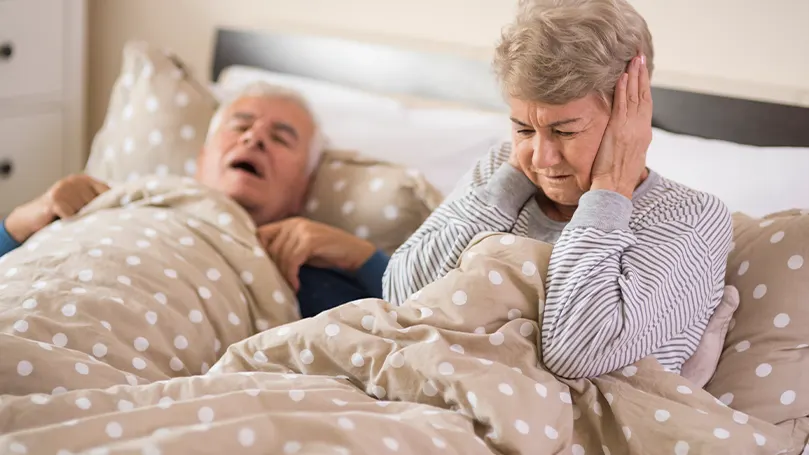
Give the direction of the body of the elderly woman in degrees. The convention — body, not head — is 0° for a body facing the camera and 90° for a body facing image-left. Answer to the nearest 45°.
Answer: approximately 45°

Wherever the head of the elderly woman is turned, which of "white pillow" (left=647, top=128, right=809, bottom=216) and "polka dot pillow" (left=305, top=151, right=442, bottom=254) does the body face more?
the polka dot pillow

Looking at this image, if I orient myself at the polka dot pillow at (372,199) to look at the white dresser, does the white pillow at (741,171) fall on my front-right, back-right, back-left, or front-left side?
back-right

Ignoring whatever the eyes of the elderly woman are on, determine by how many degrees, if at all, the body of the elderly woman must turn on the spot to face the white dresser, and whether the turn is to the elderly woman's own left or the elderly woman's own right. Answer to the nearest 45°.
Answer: approximately 90° to the elderly woman's own right

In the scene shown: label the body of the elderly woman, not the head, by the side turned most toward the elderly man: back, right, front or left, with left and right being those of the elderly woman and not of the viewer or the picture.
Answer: right

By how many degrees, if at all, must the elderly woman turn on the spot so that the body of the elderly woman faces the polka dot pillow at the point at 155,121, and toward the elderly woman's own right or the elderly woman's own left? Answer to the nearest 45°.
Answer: approximately 90° to the elderly woman's own right

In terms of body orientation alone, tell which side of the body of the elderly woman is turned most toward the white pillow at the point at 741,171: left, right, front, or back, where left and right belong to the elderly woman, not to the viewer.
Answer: back
